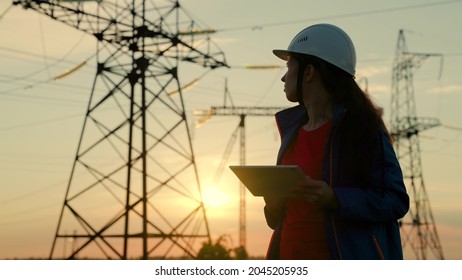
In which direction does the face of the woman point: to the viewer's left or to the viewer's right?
to the viewer's left

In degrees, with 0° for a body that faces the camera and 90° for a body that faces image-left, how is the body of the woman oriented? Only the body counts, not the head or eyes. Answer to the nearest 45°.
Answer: approximately 45°
